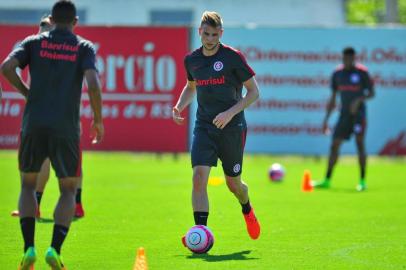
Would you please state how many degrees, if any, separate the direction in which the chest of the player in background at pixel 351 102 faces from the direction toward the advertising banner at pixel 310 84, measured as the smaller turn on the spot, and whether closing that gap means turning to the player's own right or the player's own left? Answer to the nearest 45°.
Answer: approximately 180°

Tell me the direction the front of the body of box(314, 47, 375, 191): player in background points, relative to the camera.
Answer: toward the camera

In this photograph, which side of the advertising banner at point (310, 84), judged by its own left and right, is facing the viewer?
front

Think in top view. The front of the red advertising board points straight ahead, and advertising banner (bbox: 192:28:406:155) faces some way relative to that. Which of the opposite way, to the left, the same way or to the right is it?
the same way

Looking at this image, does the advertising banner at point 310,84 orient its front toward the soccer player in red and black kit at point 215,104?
yes

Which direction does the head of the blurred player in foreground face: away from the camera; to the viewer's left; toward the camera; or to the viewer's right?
away from the camera

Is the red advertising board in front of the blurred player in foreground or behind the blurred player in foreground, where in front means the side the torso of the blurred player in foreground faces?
in front

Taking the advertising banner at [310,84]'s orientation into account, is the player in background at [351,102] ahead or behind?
ahead

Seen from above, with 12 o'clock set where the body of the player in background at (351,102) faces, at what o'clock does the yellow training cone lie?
The yellow training cone is roughly at 3 o'clock from the player in background.

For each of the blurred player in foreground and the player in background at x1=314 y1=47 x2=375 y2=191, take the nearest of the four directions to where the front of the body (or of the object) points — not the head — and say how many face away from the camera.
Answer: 1

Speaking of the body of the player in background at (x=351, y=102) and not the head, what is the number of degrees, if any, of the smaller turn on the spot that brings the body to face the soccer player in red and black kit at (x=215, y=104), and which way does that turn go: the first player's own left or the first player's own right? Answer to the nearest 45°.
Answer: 0° — they already face them

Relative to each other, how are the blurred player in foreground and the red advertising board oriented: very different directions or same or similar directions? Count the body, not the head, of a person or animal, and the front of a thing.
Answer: very different directions

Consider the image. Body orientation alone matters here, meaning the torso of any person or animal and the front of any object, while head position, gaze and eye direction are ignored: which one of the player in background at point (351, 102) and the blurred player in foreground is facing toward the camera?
the player in background

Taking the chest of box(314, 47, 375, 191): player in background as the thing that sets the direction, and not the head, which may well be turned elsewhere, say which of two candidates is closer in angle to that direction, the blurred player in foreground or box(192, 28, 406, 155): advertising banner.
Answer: the blurred player in foreground

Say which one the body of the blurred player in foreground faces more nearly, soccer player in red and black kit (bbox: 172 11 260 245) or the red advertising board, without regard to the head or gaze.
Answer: the red advertising board

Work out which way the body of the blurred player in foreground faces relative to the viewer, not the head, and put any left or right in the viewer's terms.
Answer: facing away from the viewer

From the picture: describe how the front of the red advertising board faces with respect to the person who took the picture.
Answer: facing the viewer

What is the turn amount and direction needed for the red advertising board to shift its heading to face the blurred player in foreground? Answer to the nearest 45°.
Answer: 0° — it already faces them
